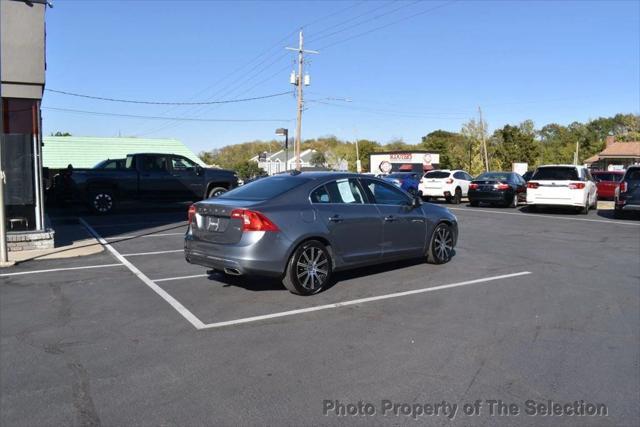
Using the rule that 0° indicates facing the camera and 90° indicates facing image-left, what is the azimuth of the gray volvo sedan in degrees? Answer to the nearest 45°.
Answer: approximately 225°

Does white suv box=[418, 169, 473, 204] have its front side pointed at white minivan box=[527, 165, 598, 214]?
no

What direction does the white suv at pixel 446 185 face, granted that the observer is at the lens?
facing away from the viewer and to the right of the viewer

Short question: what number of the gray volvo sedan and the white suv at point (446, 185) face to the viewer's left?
0

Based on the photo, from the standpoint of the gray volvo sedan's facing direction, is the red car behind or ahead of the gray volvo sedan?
ahead

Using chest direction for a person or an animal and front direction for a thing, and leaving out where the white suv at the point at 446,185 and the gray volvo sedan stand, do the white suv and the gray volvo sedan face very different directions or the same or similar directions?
same or similar directions

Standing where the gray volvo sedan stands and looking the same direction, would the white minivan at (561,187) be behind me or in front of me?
in front

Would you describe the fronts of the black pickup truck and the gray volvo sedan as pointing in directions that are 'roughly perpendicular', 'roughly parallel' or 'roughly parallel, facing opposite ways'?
roughly parallel

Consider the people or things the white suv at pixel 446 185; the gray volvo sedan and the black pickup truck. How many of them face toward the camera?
0

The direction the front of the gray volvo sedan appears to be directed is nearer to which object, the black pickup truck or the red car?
the red car

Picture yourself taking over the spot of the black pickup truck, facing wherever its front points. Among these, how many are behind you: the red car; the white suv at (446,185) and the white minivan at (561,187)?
0

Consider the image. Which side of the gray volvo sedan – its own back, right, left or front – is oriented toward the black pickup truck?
left

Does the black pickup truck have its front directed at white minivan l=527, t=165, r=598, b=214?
no

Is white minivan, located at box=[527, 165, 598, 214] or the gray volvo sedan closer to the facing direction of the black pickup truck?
the white minivan

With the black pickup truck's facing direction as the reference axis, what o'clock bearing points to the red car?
The red car is roughly at 1 o'clock from the black pickup truck.

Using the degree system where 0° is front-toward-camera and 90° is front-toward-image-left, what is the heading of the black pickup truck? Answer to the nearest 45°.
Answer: approximately 225°

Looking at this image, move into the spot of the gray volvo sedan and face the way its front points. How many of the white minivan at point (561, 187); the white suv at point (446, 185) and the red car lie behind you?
0
